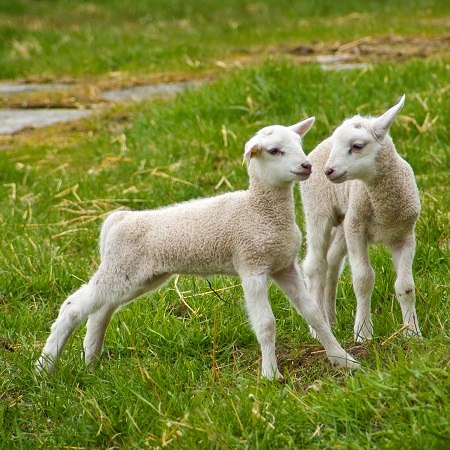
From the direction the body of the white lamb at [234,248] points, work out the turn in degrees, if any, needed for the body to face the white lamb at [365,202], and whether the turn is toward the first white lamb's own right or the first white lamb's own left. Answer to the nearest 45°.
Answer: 0° — it already faces it

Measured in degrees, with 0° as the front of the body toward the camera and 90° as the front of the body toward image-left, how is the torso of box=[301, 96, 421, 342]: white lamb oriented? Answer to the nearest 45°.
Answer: approximately 315°

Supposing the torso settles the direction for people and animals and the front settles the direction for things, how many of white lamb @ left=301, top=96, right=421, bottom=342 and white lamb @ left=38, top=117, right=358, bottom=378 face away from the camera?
0

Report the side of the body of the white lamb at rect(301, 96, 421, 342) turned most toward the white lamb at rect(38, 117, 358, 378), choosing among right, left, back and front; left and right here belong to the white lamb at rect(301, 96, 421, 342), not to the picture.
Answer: right

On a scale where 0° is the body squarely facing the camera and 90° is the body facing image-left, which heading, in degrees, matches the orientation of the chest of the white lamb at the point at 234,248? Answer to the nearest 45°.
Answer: approximately 270°
